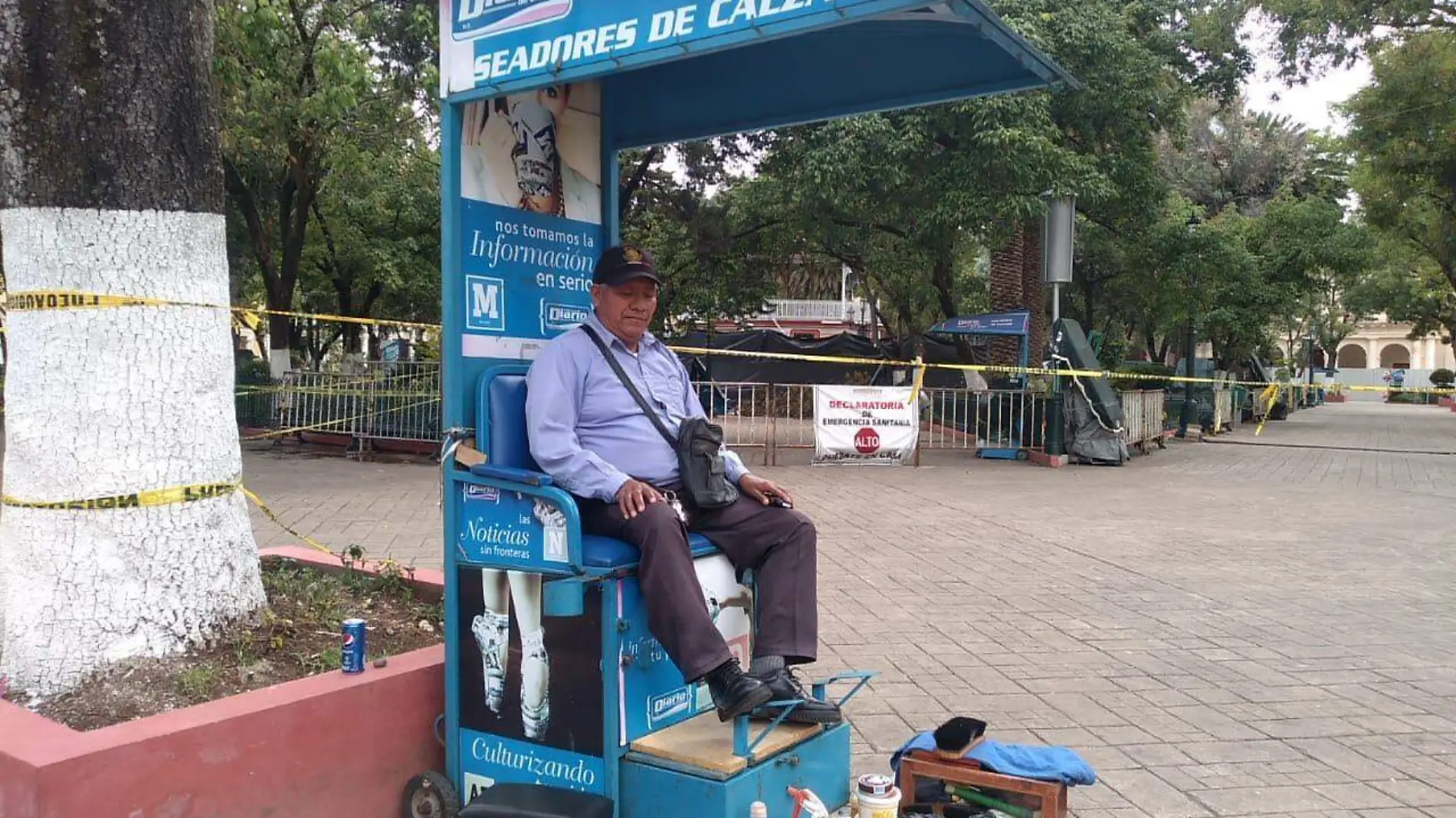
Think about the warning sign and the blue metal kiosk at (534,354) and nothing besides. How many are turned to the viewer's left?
0

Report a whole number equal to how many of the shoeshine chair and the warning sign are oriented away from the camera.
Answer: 0

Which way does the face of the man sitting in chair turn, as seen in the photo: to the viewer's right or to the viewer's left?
to the viewer's right

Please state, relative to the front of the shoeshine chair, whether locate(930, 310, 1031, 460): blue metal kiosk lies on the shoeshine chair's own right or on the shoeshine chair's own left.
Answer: on the shoeshine chair's own left

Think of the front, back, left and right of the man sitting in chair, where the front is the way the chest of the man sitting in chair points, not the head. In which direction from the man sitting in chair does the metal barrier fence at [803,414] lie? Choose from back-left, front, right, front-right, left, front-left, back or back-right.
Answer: back-left

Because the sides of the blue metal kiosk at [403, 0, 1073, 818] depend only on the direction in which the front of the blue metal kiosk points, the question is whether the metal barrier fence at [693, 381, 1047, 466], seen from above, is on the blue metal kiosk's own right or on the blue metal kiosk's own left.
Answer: on the blue metal kiosk's own left

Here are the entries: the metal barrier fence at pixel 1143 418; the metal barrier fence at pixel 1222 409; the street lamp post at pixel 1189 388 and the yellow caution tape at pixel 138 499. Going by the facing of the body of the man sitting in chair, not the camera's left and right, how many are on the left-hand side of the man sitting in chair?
3

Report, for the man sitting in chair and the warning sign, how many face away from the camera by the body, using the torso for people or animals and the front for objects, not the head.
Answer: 0

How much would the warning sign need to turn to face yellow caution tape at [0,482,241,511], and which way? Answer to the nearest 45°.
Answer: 0° — it already faces it

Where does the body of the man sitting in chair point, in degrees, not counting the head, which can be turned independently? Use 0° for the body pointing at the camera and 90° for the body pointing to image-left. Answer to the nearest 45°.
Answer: approximately 315°

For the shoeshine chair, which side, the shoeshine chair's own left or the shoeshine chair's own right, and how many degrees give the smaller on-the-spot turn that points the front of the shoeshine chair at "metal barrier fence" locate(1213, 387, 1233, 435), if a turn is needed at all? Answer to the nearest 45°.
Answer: approximately 90° to the shoeshine chair's own left

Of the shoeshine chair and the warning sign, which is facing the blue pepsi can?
the warning sign
